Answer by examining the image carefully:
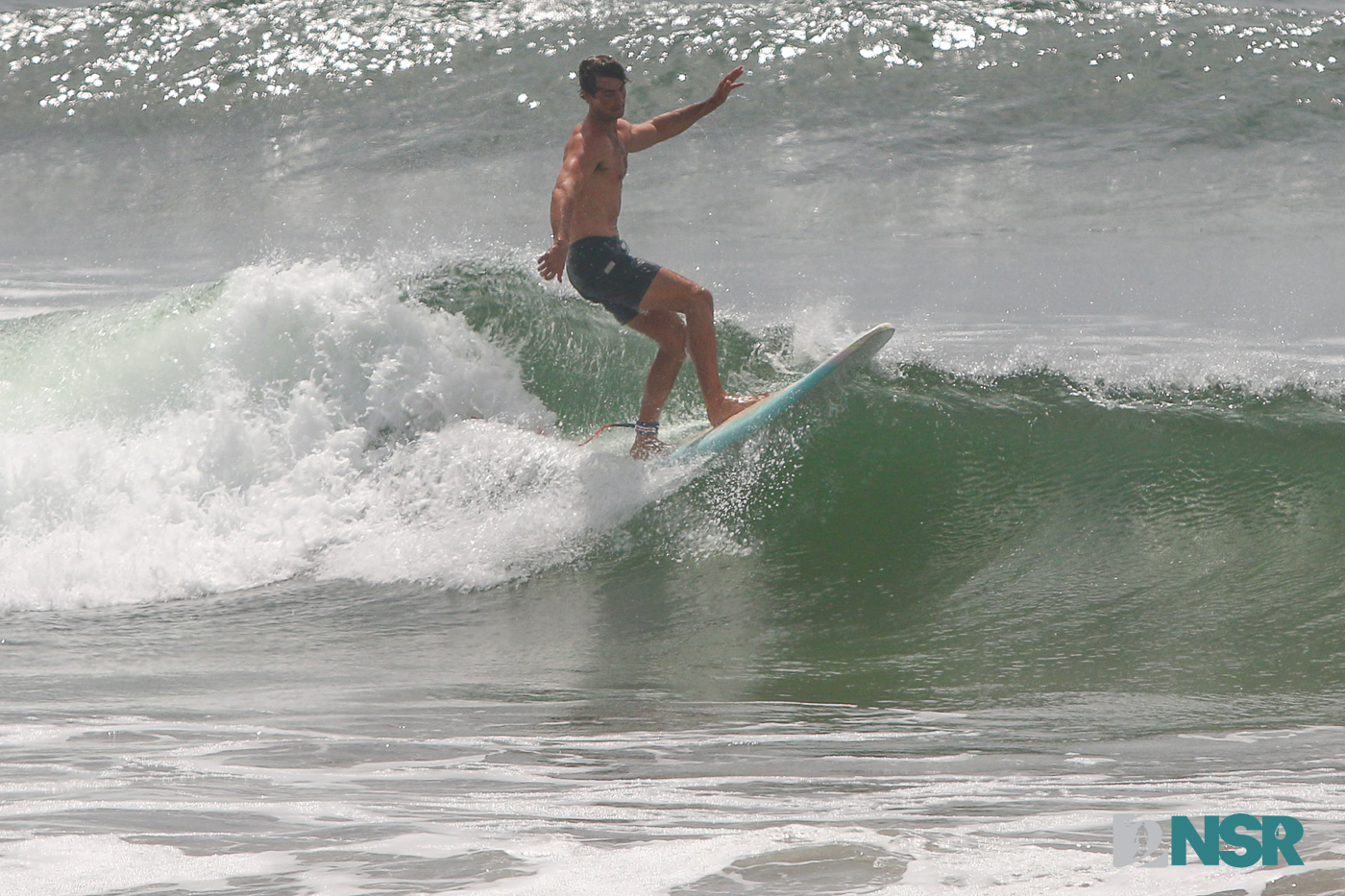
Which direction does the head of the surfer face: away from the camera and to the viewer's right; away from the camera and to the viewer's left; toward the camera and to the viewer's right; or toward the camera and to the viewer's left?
toward the camera and to the viewer's right

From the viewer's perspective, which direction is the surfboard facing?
to the viewer's right
